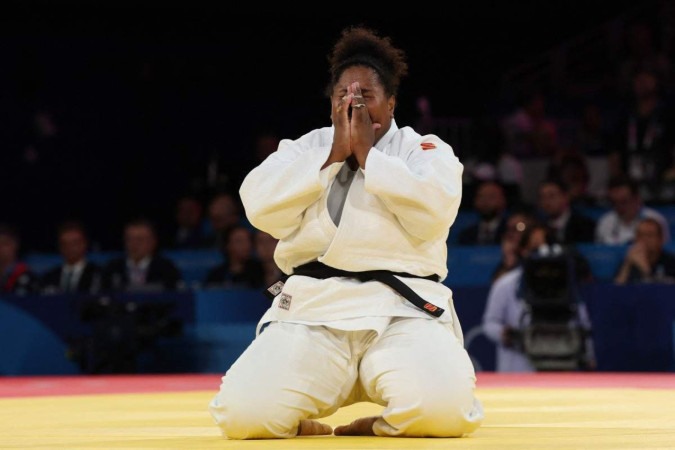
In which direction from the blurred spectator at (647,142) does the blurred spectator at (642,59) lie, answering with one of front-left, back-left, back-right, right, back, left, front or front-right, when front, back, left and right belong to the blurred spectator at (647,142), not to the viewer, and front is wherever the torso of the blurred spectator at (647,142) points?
back

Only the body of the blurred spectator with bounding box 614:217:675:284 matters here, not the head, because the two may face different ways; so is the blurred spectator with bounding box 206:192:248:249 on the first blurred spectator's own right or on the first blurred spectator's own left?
on the first blurred spectator's own right

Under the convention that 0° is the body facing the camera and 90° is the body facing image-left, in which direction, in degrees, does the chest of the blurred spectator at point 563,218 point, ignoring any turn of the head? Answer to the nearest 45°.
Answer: approximately 45°

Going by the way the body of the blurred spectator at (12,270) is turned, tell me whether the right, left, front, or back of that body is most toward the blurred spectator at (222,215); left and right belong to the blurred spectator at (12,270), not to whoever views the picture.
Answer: left

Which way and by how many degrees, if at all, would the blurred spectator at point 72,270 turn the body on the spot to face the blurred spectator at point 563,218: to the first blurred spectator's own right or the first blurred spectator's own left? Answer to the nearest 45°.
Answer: approximately 90° to the first blurred spectator's own left

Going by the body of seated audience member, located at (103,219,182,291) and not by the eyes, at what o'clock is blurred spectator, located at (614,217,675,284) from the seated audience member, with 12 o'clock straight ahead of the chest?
The blurred spectator is roughly at 10 o'clock from the seated audience member.

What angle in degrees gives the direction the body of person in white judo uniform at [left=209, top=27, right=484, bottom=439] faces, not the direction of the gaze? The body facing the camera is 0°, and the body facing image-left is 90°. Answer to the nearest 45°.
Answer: approximately 0°

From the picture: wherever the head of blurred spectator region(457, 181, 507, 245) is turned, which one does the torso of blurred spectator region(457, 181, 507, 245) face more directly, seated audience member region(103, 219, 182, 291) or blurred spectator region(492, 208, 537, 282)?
the blurred spectator
